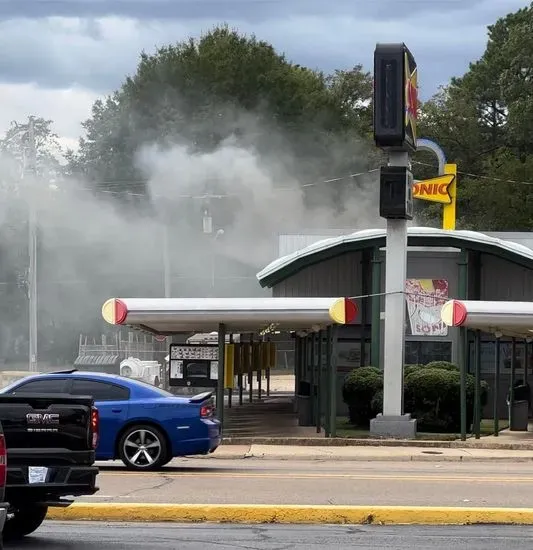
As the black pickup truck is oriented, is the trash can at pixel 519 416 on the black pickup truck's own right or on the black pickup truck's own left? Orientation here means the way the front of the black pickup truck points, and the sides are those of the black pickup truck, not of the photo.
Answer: on the black pickup truck's own right

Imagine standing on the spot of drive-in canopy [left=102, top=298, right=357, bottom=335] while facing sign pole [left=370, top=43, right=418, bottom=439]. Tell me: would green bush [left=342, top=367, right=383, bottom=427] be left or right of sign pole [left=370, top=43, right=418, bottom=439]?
left

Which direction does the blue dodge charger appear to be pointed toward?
to the viewer's left

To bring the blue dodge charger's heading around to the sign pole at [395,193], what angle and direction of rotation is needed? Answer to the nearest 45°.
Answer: approximately 135° to its right

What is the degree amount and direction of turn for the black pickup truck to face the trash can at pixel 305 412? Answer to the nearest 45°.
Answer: approximately 45° to its right

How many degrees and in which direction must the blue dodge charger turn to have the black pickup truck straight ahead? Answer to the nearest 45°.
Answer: approximately 90° to its left

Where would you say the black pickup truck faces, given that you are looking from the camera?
facing away from the viewer and to the left of the viewer

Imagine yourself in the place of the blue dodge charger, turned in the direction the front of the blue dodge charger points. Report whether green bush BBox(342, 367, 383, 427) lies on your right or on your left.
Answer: on your right
